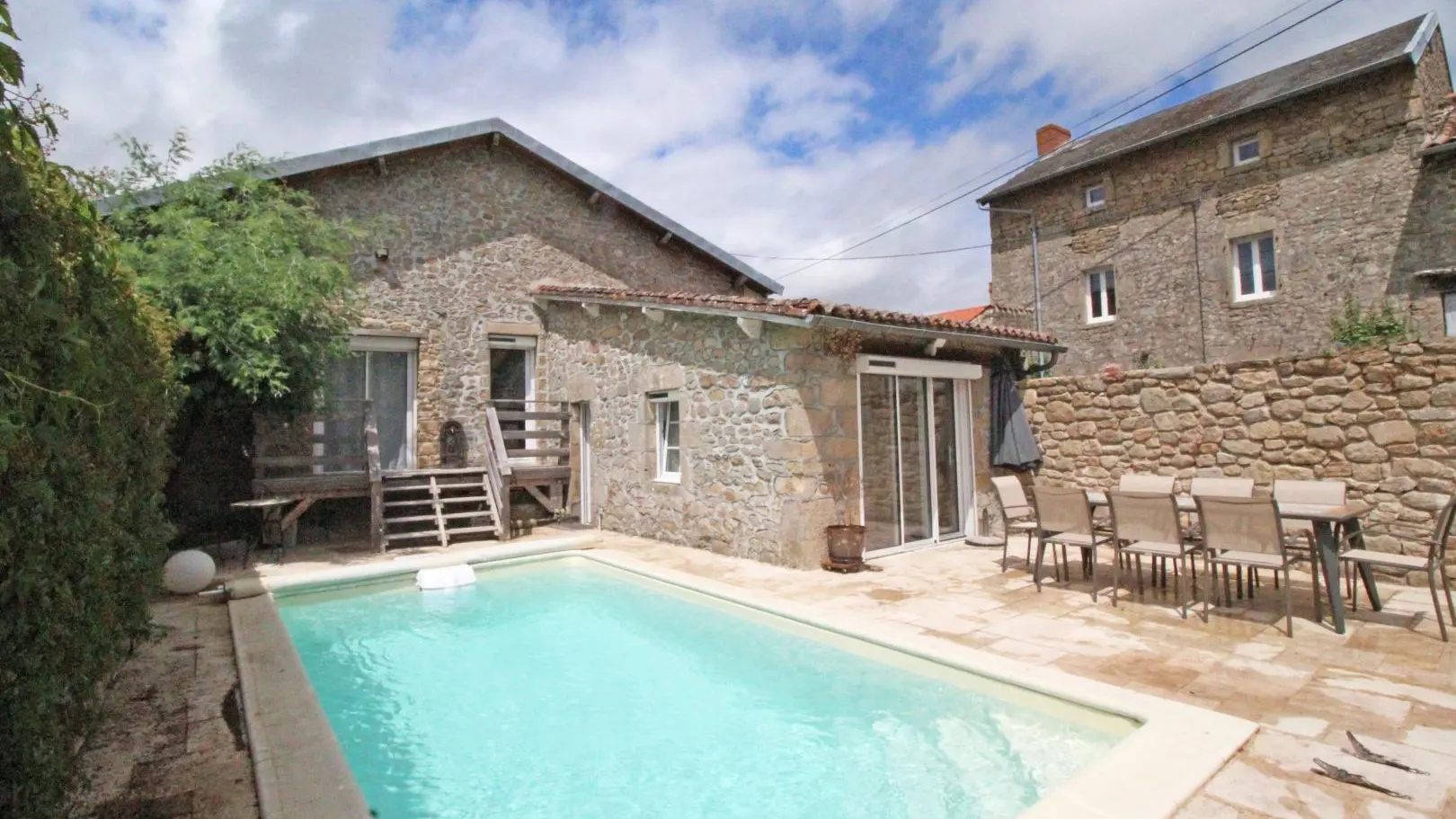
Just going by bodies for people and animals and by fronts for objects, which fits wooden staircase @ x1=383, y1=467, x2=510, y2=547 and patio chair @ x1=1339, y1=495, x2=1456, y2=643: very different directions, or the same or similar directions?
very different directions

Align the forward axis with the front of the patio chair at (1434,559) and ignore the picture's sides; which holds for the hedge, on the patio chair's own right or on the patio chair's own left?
on the patio chair's own left

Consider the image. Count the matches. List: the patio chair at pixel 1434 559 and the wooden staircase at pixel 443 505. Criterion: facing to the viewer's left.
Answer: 1

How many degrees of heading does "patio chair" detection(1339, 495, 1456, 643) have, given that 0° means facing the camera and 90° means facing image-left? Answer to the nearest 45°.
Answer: approximately 90°

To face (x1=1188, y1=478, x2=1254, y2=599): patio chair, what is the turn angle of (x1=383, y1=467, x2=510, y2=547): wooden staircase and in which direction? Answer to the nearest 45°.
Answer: approximately 45° to its left
